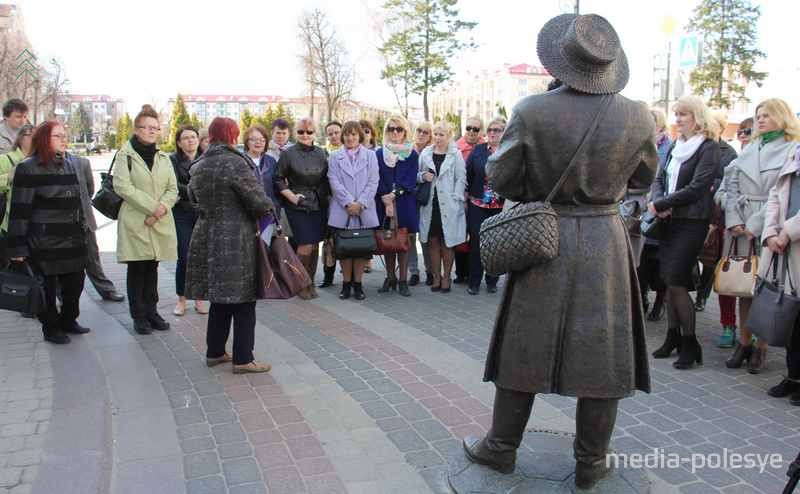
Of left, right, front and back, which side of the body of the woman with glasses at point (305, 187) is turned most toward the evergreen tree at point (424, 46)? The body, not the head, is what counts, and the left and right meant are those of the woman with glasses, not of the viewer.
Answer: back

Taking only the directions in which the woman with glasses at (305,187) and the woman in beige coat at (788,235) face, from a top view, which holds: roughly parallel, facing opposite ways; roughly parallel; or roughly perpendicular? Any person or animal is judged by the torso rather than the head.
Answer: roughly perpendicular

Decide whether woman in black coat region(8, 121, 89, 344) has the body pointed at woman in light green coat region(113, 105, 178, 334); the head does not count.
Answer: no

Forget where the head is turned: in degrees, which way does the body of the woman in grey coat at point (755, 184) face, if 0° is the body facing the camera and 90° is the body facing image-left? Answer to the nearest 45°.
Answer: approximately 45°

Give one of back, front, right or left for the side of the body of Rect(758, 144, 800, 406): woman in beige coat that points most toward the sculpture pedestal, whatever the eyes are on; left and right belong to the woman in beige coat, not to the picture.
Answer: front

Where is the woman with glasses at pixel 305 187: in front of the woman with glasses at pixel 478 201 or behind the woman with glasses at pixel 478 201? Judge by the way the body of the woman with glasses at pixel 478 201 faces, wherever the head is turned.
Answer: in front

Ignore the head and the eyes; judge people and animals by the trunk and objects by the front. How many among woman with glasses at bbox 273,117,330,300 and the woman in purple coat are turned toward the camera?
2

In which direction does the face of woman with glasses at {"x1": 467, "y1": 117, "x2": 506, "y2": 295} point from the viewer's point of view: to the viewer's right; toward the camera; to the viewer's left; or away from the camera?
toward the camera

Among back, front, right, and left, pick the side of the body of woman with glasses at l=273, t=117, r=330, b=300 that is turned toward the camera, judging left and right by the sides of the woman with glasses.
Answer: front

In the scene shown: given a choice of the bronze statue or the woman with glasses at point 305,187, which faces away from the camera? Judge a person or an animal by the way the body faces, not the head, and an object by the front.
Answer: the bronze statue

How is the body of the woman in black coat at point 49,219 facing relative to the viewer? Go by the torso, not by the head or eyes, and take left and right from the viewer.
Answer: facing the viewer and to the right of the viewer

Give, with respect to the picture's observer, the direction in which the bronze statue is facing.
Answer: facing away from the viewer

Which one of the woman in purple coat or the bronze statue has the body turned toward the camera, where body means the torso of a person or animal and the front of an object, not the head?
the woman in purple coat

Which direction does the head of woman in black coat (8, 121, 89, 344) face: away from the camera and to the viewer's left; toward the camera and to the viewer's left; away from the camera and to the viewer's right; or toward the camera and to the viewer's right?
toward the camera and to the viewer's right

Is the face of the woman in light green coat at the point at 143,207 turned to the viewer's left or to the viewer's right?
to the viewer's right

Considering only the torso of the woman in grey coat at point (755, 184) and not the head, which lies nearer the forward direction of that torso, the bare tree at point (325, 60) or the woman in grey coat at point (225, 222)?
the woman in grey coat

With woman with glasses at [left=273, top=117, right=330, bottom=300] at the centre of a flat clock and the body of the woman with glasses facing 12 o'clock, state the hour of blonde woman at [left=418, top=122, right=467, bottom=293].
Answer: The blonde woman is roughly at 9 o'clock from the woman with glasses.
